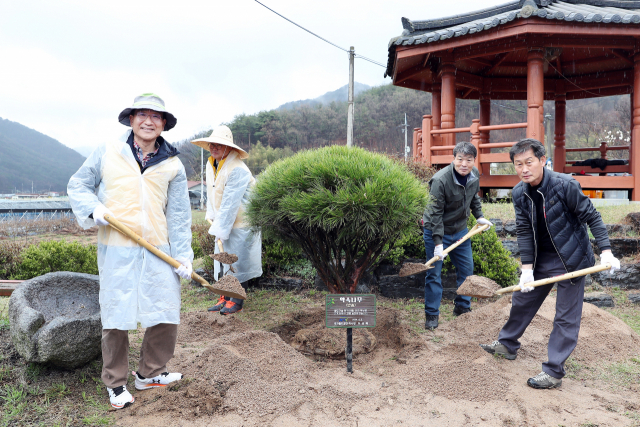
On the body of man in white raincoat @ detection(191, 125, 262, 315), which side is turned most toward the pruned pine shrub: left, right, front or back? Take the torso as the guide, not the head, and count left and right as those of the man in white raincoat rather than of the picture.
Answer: left

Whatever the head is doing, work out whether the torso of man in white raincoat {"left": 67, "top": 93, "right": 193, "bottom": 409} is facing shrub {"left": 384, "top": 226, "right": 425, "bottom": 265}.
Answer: no

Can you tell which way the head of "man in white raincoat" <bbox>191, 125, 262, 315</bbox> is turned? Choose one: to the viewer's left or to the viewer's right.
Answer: to the viewer's left

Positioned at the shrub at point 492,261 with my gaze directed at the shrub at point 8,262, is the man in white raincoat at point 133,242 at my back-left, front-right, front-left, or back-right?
front-left

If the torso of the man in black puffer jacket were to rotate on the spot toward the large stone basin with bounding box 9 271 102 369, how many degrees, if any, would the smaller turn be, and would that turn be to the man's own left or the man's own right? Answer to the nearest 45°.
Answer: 0° — they already face it

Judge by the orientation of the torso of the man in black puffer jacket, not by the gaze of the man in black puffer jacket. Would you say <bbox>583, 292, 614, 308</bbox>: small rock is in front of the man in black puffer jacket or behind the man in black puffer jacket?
behind

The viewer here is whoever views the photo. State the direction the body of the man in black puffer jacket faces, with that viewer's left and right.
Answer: facing the viewer and to the left of the viewer

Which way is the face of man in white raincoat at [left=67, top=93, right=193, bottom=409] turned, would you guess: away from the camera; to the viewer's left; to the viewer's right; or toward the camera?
toward the camera

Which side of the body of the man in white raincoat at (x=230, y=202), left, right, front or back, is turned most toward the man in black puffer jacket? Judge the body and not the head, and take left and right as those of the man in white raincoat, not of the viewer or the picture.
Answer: left

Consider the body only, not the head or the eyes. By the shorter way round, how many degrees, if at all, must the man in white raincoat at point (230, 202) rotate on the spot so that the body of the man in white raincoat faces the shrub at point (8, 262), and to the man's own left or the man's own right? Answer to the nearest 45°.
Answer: approximately 90° to the man's own right

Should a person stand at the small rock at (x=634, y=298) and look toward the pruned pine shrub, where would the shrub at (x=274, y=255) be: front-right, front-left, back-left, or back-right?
front-right

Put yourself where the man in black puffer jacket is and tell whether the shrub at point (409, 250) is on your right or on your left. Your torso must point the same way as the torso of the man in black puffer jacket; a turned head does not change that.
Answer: on your right

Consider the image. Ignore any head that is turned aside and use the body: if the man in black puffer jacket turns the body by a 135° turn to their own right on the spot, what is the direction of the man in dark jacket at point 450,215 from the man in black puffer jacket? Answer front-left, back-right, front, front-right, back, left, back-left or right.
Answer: front-left

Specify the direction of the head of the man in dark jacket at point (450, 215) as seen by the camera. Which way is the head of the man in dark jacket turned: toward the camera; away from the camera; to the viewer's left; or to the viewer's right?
toward the camera

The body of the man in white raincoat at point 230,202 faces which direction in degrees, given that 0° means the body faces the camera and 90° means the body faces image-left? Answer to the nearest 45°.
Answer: approximately 45°
